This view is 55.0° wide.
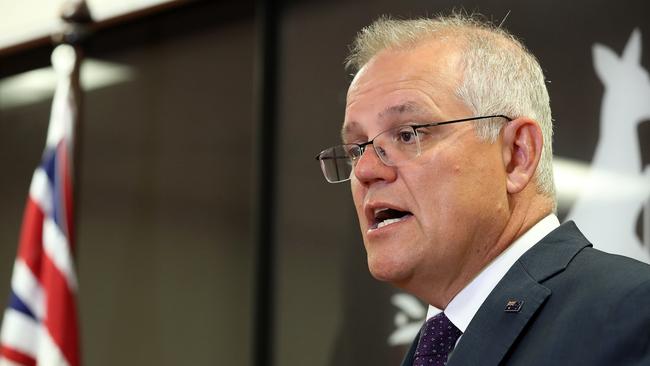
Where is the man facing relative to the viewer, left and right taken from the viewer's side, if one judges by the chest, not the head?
facing the viewer and to the left of the viewer

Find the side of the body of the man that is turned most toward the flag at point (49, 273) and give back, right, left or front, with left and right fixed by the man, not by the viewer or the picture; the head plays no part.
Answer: right

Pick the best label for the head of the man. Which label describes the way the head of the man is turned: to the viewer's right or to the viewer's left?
to the viewer's left
